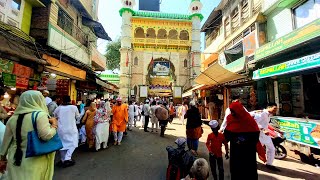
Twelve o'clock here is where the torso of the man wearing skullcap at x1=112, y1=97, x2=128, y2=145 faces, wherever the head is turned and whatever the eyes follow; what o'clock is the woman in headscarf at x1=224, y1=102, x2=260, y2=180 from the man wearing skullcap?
The woman in headscarf is roughly at 11 o'clock from the man wearing skullcap.

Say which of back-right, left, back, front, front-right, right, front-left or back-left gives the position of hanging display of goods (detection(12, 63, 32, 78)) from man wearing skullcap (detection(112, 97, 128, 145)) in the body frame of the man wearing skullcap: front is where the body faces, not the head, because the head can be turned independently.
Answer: right

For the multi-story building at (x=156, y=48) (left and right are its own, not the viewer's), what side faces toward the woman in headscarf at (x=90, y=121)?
front

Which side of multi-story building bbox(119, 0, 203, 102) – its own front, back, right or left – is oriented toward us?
front

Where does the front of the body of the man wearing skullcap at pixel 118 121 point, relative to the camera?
toward the camera
